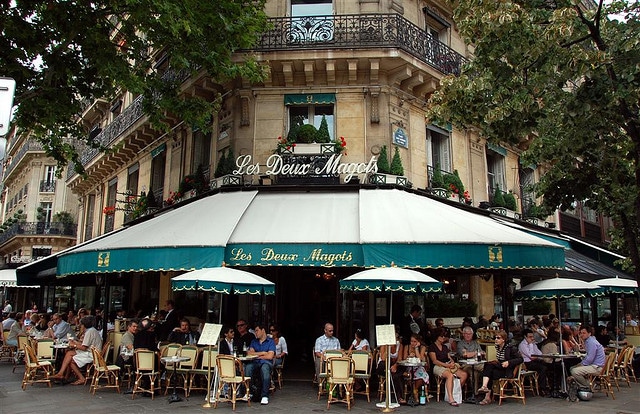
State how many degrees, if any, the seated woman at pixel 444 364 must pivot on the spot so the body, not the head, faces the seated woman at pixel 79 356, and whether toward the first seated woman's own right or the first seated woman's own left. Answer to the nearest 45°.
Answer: approximately 135° to the first seated woman's own right

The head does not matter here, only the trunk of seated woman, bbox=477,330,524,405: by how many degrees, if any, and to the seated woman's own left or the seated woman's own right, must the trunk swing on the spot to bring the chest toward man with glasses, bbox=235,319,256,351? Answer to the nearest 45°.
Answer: approximately 45° to the seated woman's own right

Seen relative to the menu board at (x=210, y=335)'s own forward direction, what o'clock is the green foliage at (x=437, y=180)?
The green foliage is roughly at 8 o'clock from the menu board.

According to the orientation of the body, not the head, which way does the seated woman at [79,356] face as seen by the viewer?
to the viewer's left

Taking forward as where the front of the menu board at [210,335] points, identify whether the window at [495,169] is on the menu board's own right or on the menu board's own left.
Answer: on the menu board's own left

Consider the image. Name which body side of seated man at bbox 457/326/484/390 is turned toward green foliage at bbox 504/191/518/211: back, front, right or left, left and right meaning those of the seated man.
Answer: back

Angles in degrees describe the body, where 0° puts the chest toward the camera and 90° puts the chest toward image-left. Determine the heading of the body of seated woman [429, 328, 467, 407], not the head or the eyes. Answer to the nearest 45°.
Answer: approximately 315°

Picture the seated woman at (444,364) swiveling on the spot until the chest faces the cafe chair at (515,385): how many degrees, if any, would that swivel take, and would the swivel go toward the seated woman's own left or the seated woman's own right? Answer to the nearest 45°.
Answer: approximately 45° to the seated woman's own left

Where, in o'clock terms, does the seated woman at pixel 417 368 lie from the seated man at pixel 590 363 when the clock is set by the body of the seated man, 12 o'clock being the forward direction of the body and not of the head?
The seated woman is roughly at 11 o'clock from the seated man.
